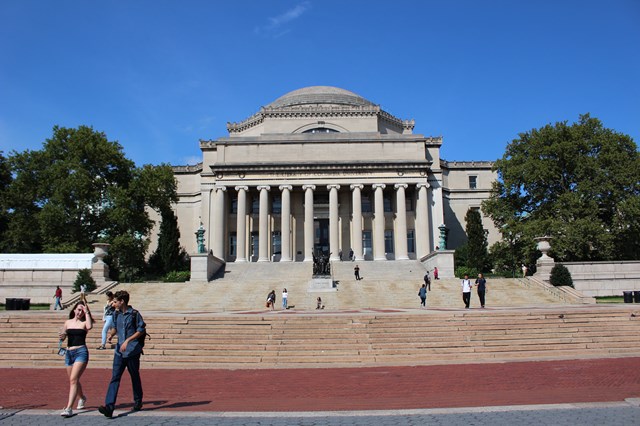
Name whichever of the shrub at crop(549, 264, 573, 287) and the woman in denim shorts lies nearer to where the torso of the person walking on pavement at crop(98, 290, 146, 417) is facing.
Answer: the woman in denim shorts

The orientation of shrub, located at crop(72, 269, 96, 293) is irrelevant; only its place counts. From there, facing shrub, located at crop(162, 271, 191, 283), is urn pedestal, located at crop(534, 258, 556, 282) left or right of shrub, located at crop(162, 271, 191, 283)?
right

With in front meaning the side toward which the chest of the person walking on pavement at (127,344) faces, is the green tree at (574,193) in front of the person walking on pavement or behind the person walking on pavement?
behind

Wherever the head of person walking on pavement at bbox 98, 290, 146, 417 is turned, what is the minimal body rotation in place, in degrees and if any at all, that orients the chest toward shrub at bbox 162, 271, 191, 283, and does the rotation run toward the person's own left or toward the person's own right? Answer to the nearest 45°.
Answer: approximately 135° to the person's own right

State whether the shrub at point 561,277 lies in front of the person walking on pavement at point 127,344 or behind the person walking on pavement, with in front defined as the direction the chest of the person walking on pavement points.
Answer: behind

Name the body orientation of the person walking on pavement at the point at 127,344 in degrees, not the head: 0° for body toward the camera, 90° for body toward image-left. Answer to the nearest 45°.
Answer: approximately 45°

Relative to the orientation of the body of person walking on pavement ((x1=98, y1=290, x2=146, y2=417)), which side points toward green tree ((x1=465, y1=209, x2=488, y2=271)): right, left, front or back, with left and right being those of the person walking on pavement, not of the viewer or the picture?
back

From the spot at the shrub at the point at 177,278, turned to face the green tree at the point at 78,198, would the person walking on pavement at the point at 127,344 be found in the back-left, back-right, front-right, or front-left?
back-left

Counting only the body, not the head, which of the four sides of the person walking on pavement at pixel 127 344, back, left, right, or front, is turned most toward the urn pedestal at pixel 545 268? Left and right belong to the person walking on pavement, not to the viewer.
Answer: back

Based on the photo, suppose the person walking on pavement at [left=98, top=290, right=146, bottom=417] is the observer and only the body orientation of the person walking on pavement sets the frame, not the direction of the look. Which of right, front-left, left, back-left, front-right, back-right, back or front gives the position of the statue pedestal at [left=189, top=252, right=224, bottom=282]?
back-right

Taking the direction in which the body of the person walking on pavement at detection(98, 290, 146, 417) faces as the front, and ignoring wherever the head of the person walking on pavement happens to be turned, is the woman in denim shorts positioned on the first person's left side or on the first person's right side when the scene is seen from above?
on the first person's right side

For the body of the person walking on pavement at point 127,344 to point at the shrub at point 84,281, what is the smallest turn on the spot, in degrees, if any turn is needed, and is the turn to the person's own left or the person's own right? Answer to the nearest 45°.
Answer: approximately 135° to the person's own right

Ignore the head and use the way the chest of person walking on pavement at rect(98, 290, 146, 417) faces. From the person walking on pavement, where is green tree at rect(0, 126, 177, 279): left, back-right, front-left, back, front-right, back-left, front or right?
back-right
